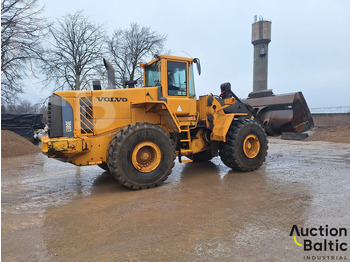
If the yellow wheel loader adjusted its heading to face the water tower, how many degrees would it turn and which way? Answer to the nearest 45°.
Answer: approximately 45° to its left

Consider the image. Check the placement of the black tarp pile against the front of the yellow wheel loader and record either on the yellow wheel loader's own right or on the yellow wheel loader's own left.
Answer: on the yellow wheel loader's own left

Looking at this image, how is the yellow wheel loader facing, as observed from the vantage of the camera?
facing away from the viewer and to the right of the viewer

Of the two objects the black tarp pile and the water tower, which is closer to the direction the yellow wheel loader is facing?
the water tower
